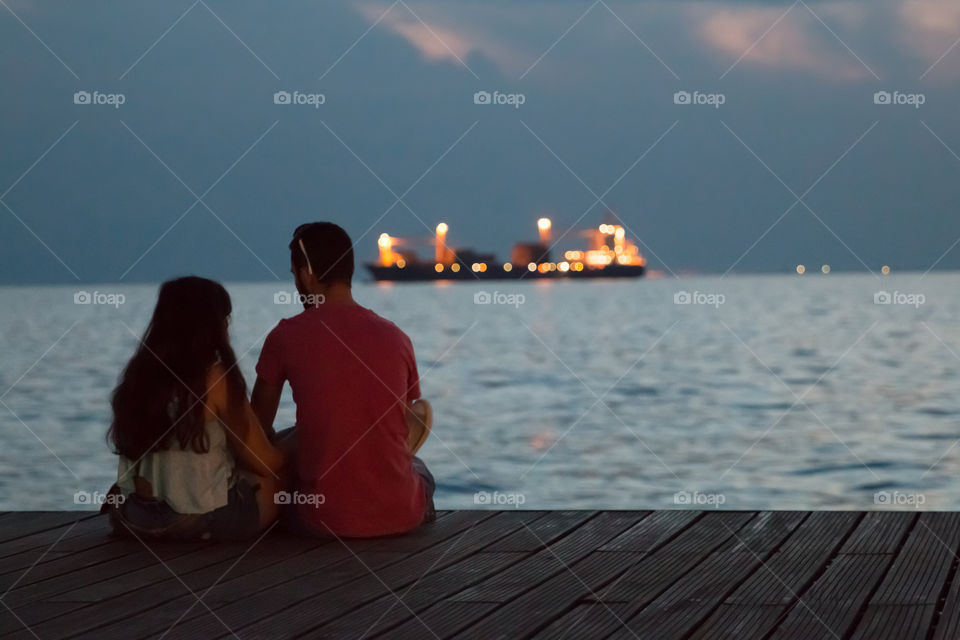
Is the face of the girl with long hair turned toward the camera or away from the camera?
away from the camera

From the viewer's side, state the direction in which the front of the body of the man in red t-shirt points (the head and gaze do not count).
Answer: away from the camera
